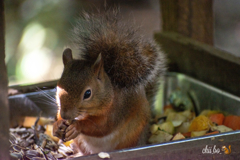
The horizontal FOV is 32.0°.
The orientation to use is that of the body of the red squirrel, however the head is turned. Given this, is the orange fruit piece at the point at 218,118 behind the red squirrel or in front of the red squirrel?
behind

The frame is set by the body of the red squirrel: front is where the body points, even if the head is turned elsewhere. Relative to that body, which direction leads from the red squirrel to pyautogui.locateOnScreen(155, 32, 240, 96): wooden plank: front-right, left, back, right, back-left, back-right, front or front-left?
back

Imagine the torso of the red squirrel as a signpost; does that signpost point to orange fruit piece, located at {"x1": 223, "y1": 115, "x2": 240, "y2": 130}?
no

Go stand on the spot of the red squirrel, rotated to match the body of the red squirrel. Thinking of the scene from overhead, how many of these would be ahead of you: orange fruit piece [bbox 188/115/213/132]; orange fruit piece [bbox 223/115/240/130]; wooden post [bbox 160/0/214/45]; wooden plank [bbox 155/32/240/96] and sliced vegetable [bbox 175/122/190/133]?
0

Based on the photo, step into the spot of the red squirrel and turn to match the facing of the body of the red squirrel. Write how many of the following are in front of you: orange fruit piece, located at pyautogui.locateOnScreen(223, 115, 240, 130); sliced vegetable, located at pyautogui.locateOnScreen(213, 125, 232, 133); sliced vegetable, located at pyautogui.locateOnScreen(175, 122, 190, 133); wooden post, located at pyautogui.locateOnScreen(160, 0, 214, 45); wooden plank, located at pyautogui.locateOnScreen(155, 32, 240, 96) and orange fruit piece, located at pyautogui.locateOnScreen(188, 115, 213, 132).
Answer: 0

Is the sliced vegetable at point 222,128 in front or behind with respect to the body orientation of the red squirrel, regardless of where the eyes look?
behind

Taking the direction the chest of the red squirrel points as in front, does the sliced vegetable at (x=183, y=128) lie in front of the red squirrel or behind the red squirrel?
behind

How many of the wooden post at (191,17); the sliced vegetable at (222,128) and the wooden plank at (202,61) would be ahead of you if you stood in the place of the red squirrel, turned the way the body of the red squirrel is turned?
0

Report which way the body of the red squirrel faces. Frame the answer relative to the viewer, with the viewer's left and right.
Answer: facing the viewer and to the left of the viewer

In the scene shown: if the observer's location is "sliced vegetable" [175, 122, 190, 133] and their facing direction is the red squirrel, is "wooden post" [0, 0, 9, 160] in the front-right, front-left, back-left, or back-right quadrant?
front-left

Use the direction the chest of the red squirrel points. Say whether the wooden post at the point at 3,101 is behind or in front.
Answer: in front

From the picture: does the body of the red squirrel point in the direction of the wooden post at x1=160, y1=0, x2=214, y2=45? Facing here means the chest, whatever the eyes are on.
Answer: no
